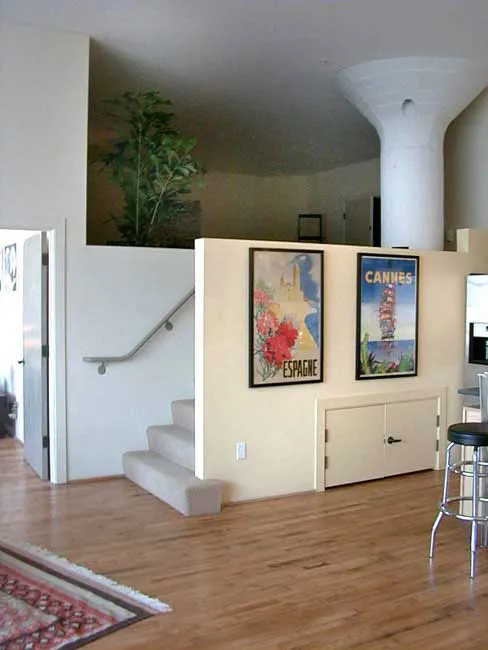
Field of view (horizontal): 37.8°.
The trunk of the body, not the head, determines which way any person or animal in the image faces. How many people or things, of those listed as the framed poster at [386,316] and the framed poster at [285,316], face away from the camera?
0

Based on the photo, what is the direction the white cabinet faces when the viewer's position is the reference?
facing the viewer and to the right of the viewer

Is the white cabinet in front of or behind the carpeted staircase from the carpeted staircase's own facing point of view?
behind

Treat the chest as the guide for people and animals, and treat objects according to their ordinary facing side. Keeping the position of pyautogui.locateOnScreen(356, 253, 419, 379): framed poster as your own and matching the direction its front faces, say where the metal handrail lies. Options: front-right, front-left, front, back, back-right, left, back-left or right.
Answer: back-right

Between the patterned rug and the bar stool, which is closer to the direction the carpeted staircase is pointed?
the patterned rug

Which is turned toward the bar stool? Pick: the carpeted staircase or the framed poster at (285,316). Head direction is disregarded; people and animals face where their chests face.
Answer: the framed poster

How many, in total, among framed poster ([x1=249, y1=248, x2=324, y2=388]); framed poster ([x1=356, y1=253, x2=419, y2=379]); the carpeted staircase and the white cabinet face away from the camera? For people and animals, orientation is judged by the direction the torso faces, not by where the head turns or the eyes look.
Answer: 0

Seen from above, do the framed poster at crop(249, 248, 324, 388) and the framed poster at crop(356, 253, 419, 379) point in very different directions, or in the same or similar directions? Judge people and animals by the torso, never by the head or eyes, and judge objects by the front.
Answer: same or similar directions

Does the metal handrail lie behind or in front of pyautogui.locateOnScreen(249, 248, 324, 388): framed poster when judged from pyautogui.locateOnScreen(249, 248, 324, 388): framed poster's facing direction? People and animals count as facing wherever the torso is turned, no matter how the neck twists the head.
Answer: behind

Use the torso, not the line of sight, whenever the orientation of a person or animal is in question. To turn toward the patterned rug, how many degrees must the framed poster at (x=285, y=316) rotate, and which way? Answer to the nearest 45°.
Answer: approximately 90° to its right

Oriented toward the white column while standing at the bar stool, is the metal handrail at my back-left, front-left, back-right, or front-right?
front-left

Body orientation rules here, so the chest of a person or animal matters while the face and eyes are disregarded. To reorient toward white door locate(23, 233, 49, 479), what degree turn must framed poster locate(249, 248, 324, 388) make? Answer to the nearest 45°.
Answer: approximately 135° to its right

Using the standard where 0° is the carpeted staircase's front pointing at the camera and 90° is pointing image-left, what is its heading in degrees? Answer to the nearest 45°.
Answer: approximately 45°

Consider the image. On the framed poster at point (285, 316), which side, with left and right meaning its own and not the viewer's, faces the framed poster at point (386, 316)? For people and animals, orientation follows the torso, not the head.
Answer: left
